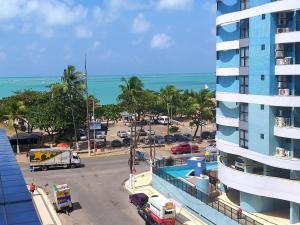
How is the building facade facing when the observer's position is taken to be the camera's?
facing the viewer and to the left of the viewer

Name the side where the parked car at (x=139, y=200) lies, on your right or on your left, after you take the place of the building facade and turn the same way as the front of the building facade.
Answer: on your right

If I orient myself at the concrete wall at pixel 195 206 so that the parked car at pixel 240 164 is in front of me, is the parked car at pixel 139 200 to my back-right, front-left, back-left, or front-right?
back-left
